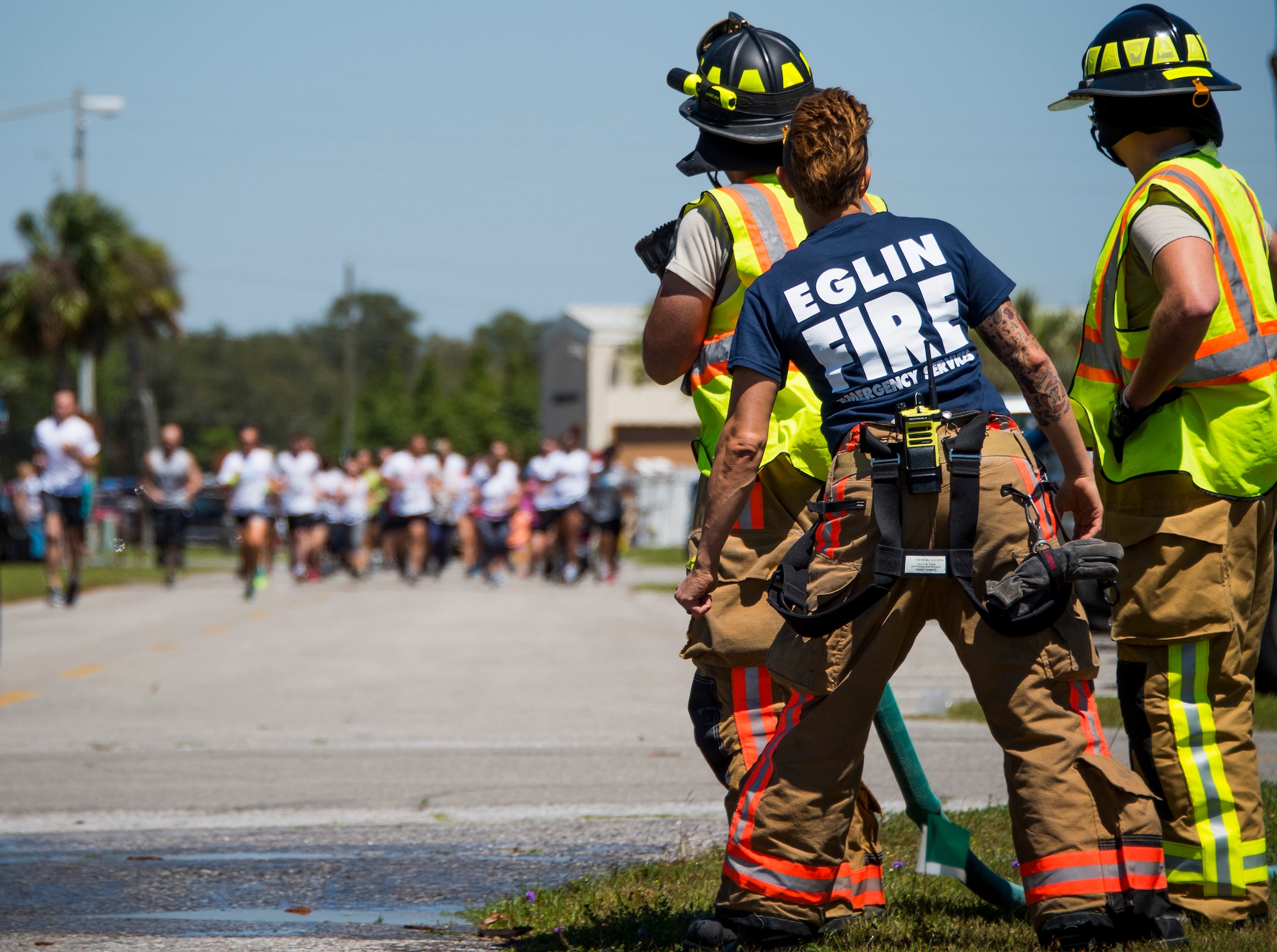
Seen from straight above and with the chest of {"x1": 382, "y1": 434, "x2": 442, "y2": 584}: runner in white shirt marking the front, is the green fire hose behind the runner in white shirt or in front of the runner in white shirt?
in front

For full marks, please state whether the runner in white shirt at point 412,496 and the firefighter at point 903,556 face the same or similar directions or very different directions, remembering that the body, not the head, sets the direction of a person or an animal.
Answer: very different directions

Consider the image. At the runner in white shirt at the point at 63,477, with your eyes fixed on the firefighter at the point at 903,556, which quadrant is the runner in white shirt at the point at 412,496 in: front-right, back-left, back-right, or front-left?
back-left

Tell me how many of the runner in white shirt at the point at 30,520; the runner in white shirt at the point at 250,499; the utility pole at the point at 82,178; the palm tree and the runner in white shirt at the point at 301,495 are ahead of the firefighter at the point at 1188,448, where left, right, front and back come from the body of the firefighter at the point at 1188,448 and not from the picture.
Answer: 5

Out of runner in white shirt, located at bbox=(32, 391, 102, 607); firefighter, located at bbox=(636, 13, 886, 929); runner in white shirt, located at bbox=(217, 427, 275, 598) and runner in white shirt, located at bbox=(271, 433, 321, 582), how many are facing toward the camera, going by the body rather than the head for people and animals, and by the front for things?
3

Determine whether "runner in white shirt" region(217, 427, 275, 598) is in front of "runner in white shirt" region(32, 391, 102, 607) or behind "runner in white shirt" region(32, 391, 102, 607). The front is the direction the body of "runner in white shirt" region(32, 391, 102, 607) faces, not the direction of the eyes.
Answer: behind

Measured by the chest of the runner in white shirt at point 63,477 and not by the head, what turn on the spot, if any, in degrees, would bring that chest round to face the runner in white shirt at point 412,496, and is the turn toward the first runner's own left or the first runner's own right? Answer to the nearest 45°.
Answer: approximately 135° to the first runner's own left

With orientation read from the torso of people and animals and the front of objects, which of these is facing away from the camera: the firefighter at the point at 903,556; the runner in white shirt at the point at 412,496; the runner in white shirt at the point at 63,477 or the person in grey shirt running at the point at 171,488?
the firefighter

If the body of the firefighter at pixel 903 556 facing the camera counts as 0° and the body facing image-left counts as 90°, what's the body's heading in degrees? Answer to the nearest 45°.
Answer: approximately 180°

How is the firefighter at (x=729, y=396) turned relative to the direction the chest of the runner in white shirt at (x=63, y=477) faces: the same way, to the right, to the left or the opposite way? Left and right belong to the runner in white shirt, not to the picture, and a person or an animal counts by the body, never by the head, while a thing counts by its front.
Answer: the opposite way
